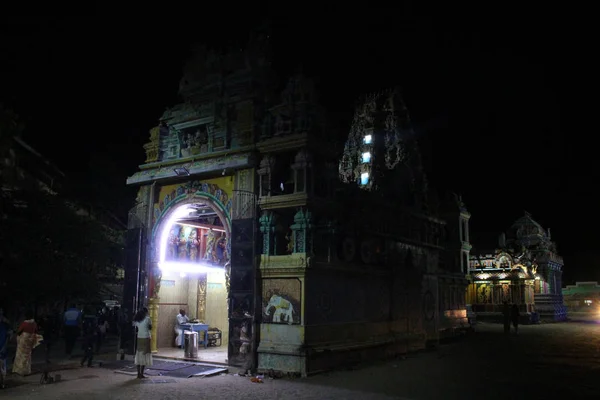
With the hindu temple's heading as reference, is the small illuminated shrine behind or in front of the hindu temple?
behind

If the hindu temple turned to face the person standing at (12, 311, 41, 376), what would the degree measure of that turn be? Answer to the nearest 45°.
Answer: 0° — it already faces them

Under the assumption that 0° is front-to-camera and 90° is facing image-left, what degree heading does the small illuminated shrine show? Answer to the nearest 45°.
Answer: approximately 45°

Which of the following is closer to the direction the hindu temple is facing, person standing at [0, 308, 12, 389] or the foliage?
the person standing

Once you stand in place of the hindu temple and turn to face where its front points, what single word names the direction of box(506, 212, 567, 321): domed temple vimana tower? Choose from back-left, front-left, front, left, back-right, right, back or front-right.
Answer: back

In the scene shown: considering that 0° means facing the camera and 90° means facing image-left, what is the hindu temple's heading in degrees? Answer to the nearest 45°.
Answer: approximately 45°

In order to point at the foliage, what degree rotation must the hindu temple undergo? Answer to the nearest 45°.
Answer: approximately 90° to its right
